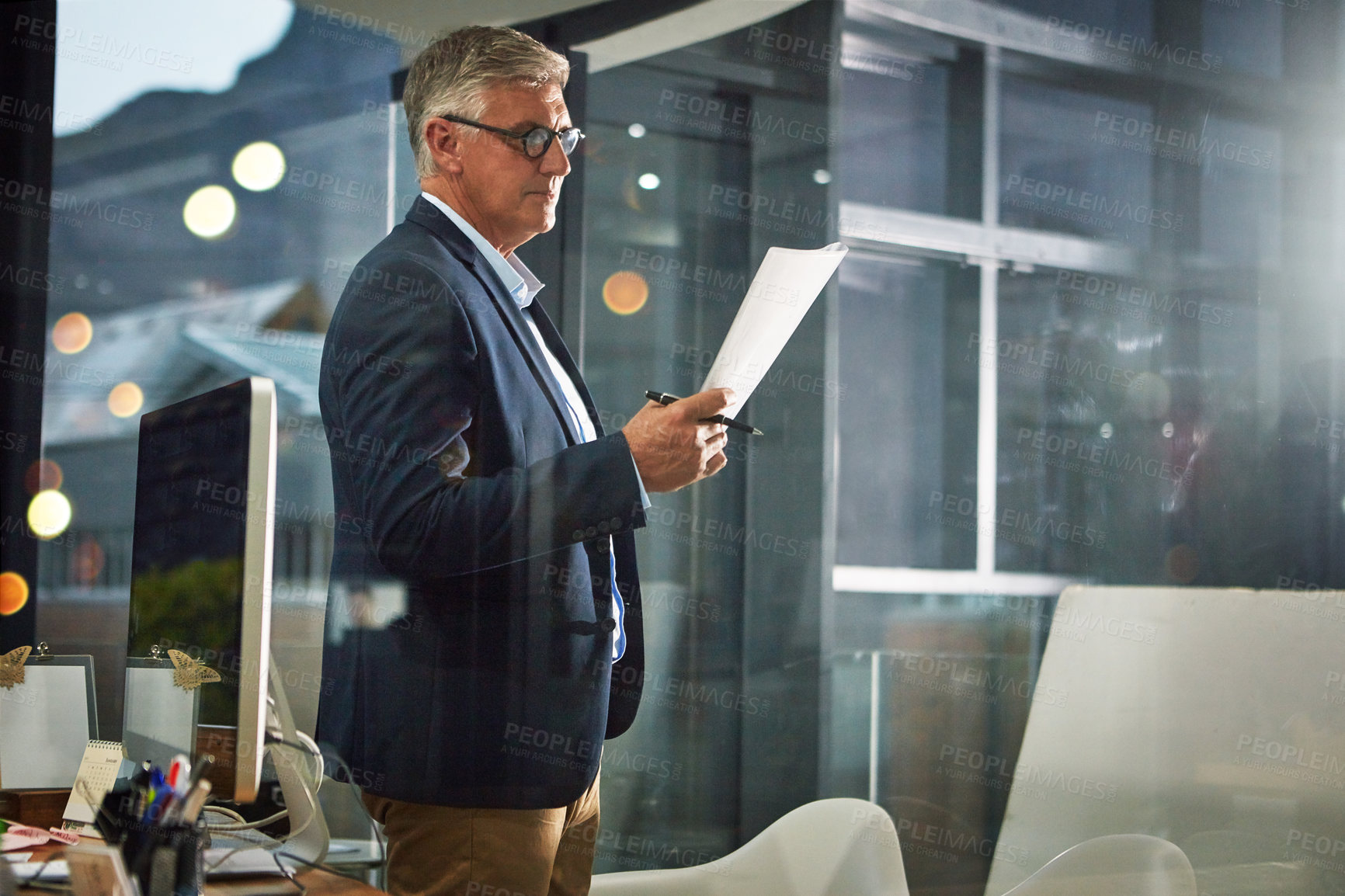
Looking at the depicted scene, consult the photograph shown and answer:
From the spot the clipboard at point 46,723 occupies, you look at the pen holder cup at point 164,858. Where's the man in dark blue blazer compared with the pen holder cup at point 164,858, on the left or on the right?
left

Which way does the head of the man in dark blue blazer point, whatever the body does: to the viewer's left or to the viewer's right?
to the viewer's right

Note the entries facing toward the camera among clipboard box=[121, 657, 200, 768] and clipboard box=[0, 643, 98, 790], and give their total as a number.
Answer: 2
